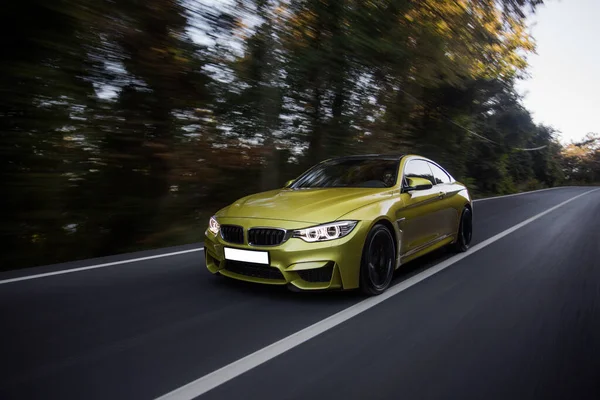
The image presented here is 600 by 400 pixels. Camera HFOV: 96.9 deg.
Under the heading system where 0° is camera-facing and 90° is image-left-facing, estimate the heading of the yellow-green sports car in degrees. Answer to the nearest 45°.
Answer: approximately 45°
